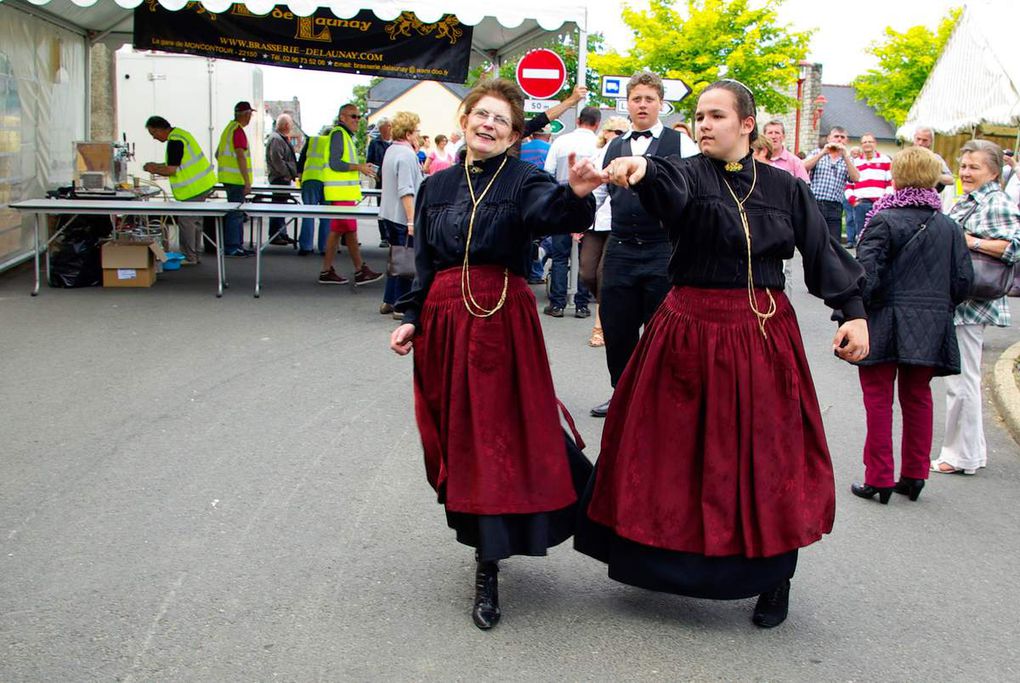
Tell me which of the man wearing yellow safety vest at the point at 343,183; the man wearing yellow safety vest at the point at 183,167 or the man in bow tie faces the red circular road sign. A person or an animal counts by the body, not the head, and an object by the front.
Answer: the man wearing yellow safety vest at the point at 343,183

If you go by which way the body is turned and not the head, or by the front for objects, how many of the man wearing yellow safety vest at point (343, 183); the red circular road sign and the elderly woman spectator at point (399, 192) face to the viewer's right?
2

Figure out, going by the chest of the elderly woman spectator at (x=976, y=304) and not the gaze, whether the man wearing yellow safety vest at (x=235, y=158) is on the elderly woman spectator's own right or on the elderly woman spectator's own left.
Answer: on the elderly woman spectator's own right

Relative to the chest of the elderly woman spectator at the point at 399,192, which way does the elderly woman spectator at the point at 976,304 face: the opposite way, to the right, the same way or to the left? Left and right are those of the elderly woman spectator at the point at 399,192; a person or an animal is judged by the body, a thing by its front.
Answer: the opposite way

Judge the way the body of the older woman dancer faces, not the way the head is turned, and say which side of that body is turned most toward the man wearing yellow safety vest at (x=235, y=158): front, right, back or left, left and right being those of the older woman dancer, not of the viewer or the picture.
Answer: back

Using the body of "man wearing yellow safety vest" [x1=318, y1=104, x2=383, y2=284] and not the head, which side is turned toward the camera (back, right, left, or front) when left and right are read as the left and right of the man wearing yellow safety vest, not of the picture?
right

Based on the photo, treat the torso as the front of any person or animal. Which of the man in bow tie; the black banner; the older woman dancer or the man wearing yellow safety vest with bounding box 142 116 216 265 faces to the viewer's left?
the man wearing yellow safety vest

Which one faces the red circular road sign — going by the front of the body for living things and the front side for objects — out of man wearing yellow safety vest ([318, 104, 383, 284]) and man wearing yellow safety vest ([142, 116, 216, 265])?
man wearing yellow safety vest ([318, 104, 383, 284])

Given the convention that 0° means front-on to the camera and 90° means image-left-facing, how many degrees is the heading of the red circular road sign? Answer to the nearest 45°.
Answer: approximately 0°

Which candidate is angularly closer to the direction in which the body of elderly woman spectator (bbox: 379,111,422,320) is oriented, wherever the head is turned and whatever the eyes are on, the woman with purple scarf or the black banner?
the woman with purple scarf

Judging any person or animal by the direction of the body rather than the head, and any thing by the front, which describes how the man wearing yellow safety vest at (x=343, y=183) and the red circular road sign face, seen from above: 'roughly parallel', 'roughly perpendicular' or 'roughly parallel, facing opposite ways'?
roughly perpendicular
